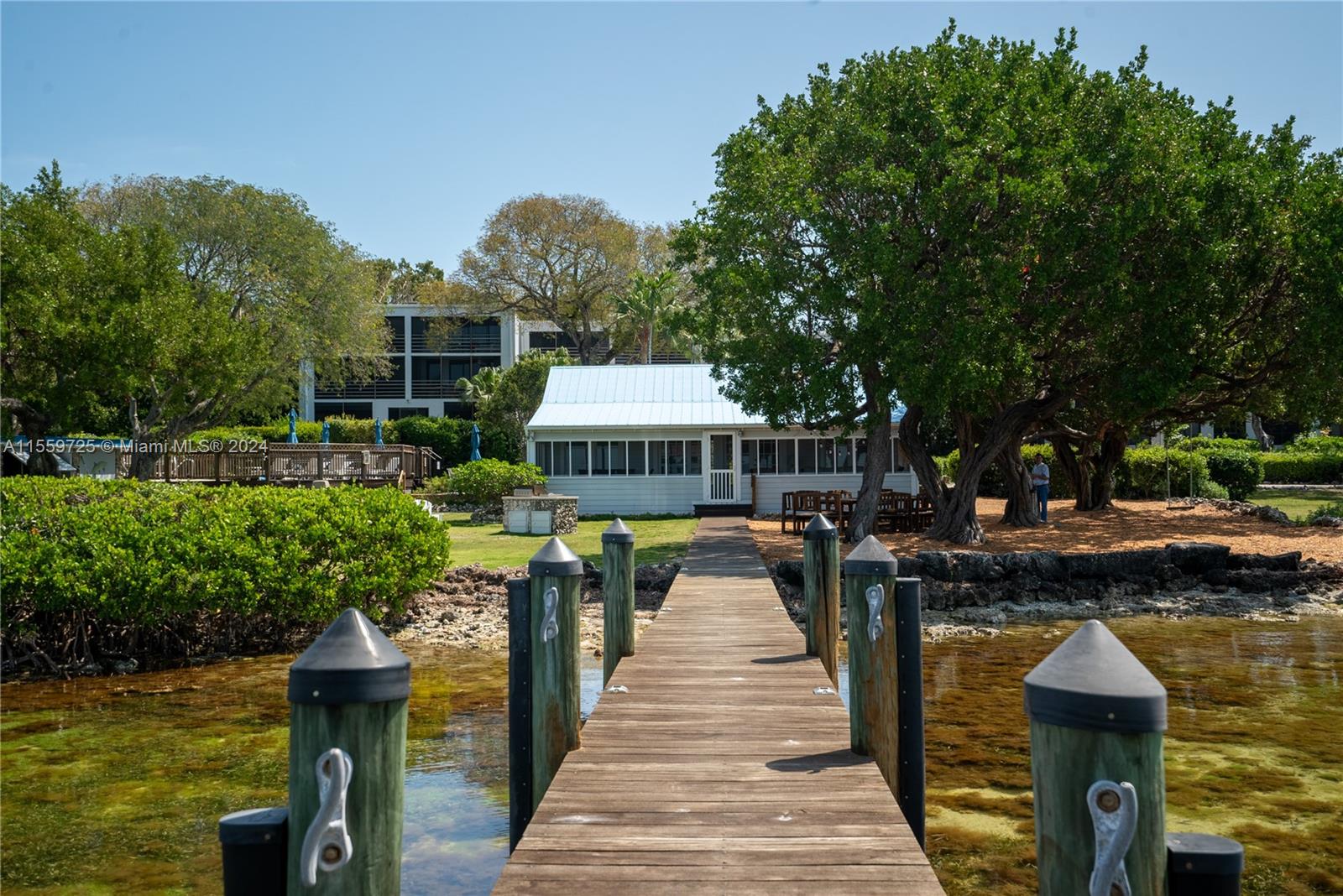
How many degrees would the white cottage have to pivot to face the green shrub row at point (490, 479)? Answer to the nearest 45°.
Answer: approximately 90° to its right

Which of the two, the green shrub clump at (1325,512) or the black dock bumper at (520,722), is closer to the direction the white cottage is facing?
the black dock bumper

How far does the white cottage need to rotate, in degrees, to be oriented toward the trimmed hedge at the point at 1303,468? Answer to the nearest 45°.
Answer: approximately 135° to its left

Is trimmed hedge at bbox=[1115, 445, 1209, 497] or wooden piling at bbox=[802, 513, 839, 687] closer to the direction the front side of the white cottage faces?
the wooden piling

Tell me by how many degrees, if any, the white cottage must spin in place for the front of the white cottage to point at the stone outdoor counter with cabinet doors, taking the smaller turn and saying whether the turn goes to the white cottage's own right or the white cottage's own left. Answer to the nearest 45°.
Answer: approximately 45° to the white cottage's own right

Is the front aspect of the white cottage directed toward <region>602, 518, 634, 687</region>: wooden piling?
yes

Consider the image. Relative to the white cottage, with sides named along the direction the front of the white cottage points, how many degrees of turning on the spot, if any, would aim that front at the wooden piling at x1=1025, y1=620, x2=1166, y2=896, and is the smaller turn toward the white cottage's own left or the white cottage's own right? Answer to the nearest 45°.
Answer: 0° — it already faces it

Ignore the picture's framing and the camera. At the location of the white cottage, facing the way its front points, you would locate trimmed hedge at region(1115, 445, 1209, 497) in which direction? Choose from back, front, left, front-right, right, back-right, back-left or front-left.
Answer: left

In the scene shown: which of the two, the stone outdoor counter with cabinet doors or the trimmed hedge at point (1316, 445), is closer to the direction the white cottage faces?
the stone outdoor counter with cabinet doors

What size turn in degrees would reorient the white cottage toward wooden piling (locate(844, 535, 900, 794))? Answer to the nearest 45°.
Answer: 0° — it already faces it

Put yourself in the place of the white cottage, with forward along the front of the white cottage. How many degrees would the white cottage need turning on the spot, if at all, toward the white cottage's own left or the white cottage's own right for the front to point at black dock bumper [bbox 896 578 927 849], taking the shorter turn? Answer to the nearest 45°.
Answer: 0° — it already faces it

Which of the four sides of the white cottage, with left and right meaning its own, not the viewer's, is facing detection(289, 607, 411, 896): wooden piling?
front

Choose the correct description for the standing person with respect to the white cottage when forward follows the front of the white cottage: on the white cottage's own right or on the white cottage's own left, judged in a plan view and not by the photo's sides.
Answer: on the white cottage's own left

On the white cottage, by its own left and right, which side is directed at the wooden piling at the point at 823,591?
front

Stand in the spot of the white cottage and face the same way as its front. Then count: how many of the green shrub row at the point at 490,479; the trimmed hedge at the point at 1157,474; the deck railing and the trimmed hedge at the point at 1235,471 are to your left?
2

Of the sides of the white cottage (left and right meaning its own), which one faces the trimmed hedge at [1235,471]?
left

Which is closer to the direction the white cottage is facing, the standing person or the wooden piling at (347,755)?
the wooden piling

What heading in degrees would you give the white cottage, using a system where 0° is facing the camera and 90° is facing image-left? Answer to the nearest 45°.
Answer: approximately 0°
